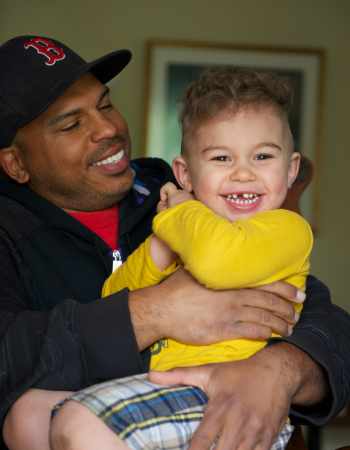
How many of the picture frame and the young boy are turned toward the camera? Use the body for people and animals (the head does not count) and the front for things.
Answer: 2

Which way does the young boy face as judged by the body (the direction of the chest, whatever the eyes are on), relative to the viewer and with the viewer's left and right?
facing the viewer

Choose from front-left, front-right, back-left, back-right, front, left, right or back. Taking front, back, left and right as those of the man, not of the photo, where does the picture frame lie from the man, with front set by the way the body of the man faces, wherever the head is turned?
back-left

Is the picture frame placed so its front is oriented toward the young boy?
yes

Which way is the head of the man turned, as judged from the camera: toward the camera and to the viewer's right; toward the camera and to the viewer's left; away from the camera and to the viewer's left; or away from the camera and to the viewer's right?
toward the camera and to the viewer's right

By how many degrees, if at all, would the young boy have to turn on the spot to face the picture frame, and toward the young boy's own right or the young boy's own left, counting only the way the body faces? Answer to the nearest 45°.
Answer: approximately 180°

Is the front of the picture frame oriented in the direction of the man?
yes

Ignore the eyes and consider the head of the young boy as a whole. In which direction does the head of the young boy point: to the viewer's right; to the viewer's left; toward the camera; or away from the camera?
toward the camera
